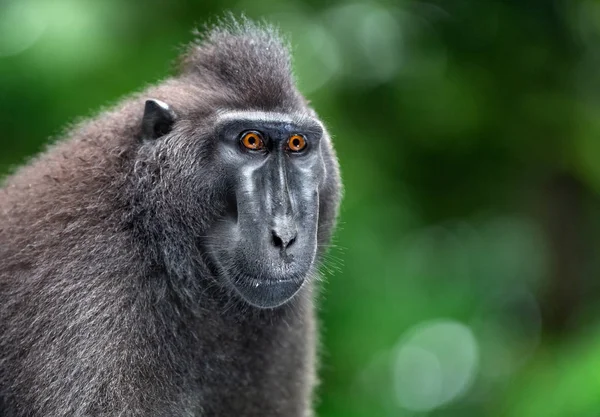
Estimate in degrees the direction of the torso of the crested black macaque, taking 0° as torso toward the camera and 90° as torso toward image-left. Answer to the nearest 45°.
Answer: approximately 315°
